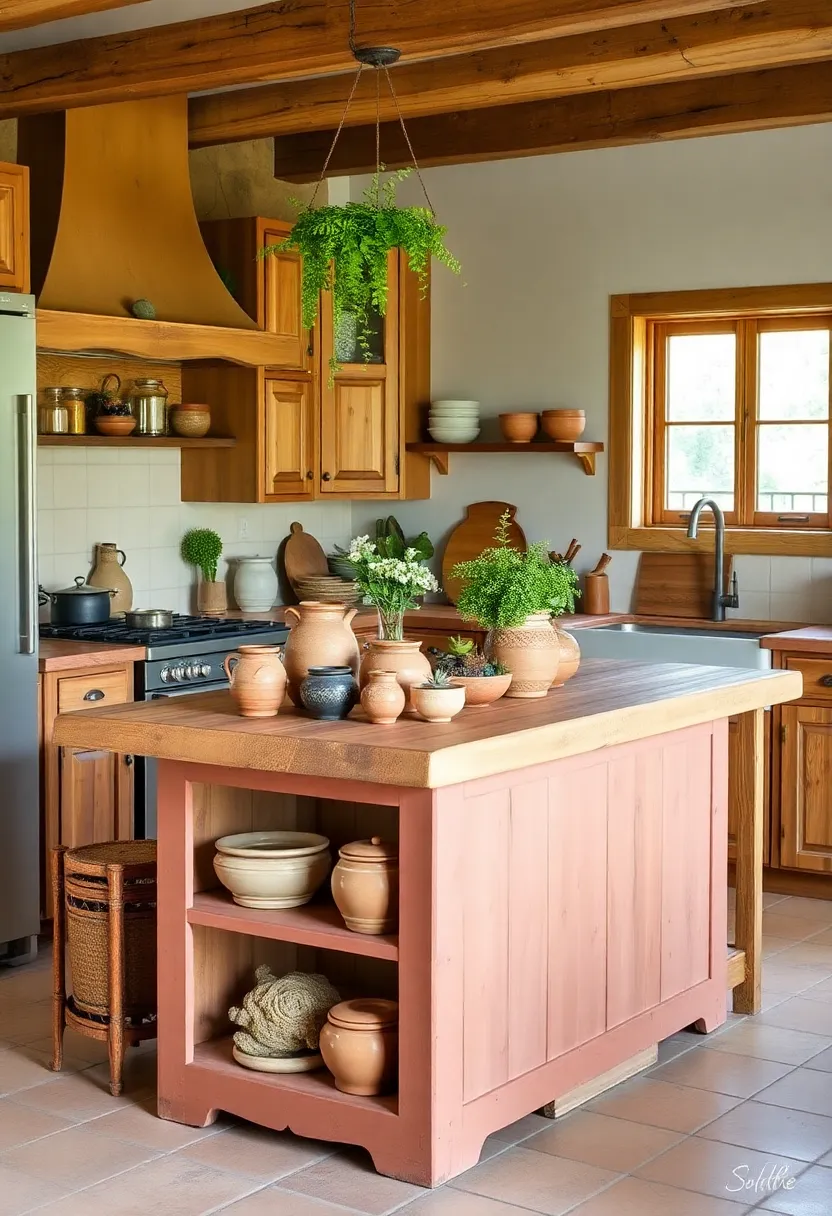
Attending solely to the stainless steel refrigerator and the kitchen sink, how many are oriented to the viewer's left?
0

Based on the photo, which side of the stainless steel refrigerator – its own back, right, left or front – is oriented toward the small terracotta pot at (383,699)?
front

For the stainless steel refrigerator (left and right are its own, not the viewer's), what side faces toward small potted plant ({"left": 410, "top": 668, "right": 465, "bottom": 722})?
front

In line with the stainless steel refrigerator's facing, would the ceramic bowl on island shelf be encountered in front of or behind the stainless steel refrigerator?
in front

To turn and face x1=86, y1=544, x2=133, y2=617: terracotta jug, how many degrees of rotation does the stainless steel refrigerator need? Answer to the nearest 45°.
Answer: approximately 135° to its left

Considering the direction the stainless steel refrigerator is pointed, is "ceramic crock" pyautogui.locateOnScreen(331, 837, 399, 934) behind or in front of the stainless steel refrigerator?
in front

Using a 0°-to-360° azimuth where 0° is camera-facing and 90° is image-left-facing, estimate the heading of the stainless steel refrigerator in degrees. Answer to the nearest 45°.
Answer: approximately 315°

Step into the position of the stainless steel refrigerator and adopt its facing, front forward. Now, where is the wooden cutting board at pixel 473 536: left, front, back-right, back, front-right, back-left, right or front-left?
left

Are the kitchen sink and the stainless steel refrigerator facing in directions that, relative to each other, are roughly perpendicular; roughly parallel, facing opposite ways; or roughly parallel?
roughly perpendicular

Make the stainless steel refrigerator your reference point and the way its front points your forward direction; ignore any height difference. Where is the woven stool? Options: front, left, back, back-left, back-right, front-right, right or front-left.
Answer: front-right

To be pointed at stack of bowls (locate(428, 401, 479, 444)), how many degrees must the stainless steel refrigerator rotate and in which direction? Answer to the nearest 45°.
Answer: approximately 90° to its left
